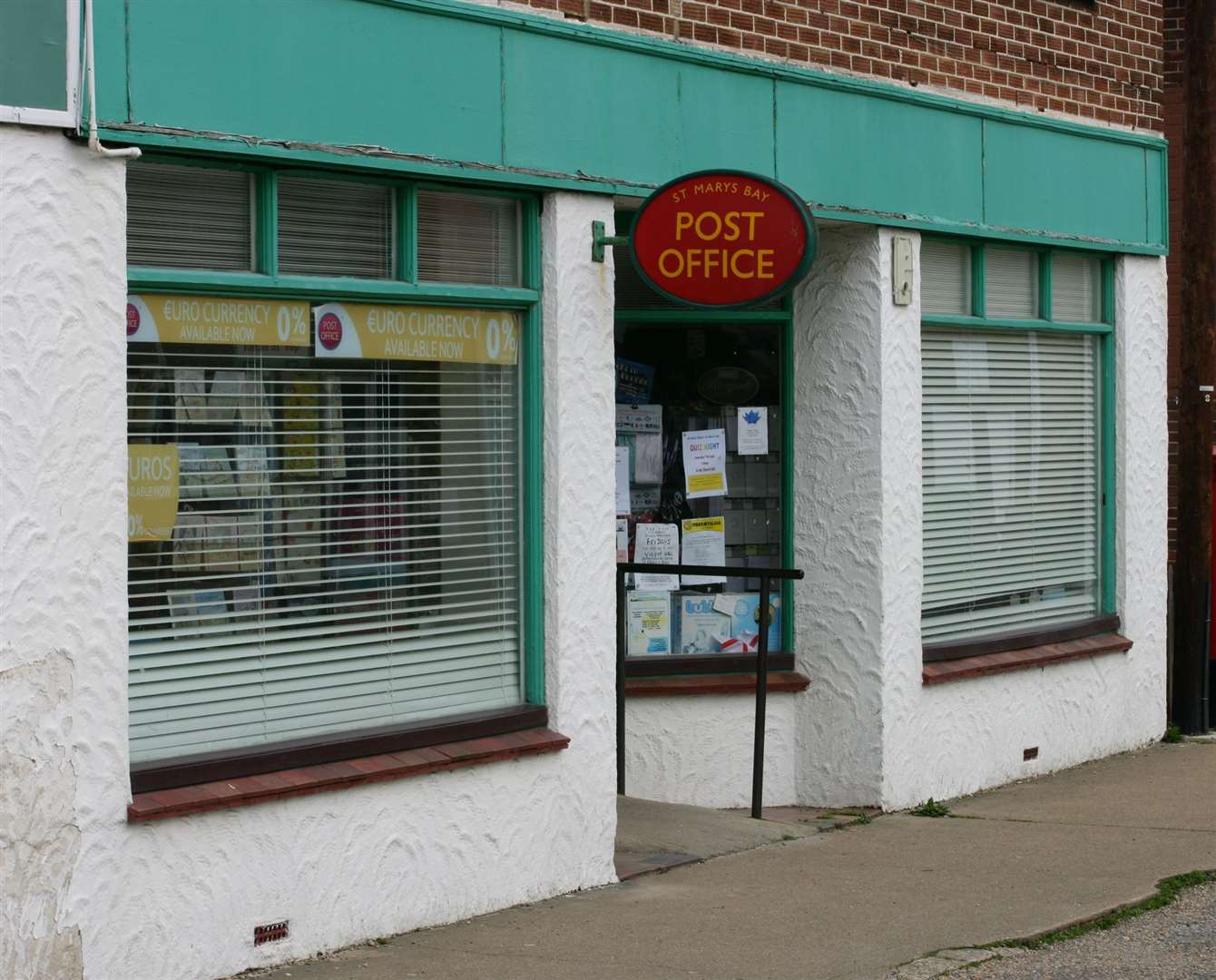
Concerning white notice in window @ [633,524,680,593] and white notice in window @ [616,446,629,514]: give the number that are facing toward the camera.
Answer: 2

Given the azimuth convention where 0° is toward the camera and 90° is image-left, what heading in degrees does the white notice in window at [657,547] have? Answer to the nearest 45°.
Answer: approximately 0°

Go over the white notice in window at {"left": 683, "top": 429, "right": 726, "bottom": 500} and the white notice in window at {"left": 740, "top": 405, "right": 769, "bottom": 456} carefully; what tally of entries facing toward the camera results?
2

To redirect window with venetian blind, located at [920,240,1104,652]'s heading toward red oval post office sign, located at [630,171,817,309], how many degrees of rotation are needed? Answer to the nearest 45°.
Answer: approximately 45° to its right

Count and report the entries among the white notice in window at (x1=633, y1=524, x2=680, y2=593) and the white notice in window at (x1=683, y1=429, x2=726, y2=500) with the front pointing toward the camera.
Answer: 2

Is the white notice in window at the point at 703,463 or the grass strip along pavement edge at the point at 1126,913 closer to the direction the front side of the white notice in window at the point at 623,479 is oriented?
the grass strip along pavement edge

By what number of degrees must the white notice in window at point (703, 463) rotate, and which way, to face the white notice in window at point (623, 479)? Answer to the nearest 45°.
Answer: approximately 90° to its right

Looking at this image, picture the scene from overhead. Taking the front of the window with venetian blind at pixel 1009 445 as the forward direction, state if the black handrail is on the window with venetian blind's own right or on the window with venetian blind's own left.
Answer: on the window with venetian blind's own right

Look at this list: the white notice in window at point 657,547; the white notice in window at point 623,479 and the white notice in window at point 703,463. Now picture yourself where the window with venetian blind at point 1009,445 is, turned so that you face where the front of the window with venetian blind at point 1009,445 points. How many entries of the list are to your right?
3

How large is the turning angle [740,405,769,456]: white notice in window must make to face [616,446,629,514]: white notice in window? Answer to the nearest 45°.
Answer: approximately 90° to its right
